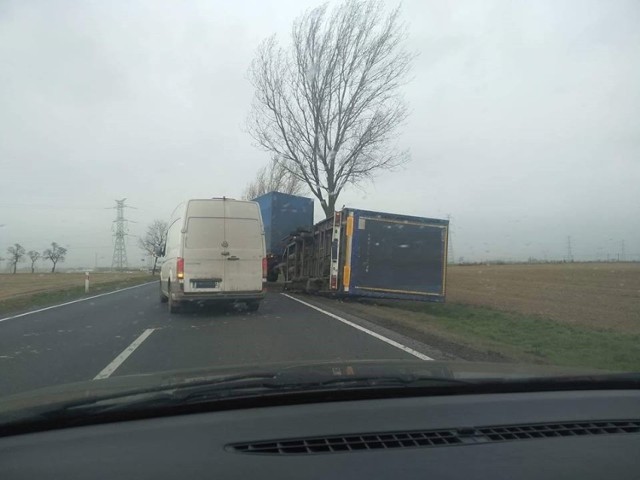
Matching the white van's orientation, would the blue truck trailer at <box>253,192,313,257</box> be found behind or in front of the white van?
in front

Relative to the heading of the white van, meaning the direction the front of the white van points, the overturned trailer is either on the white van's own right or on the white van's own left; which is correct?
on the white van's own right

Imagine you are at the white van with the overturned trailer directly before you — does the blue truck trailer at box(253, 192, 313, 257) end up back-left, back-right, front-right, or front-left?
front-left

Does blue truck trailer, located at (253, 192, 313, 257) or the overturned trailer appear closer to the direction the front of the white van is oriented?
the blue truck trailer

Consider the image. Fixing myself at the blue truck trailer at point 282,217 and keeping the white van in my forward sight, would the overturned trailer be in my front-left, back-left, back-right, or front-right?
front-left

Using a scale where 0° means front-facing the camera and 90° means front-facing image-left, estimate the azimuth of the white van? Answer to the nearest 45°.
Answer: approximately 180°
